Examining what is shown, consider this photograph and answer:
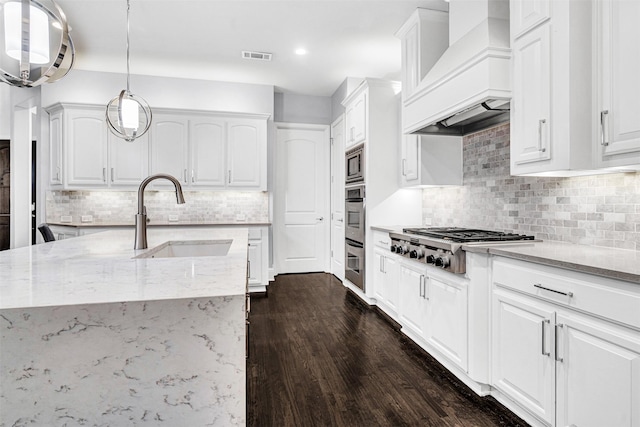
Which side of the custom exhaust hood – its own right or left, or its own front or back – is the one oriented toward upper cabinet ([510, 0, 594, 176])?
left

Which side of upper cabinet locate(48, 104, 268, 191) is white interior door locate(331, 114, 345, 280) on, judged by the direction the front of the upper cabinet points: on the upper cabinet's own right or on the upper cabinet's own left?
on the upper cabinet's own left

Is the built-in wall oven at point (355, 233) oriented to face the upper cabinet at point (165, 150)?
yes

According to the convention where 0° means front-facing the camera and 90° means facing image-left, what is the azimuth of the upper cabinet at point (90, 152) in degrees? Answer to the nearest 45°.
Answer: approximately 0°

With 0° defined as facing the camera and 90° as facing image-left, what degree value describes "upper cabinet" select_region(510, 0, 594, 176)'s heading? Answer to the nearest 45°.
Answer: approximately 45°

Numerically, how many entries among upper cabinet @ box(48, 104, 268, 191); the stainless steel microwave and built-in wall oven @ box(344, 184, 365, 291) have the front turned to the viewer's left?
2

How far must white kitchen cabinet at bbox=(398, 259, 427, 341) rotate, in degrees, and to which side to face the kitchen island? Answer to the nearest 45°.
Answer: approximately 45° to its left

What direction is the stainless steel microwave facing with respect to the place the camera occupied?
facing to the left of the viewer

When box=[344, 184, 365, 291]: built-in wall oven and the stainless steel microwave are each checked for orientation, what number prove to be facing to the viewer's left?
2

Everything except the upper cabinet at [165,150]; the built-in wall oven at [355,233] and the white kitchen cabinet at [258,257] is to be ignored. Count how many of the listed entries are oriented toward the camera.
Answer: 2

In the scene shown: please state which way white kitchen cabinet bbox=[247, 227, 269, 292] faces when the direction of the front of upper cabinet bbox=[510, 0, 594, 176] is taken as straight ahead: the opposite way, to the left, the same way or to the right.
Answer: to the left

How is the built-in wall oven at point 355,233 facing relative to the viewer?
to the viewer's left

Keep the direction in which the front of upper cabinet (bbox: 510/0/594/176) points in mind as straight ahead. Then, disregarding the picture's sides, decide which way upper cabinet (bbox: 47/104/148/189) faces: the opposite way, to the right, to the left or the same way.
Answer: to the left

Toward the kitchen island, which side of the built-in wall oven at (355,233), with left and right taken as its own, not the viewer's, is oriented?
left

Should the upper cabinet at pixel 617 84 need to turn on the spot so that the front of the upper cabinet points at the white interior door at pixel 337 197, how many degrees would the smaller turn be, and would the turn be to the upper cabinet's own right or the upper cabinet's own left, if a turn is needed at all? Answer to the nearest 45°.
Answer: approximately 90° to the upper cabinet's own right

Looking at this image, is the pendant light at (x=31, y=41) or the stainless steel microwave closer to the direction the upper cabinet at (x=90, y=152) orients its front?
the pendant light
